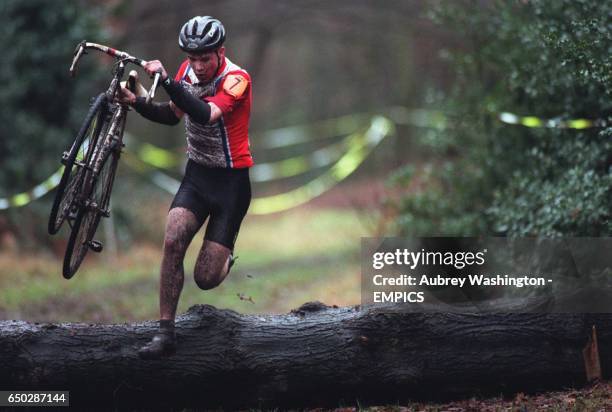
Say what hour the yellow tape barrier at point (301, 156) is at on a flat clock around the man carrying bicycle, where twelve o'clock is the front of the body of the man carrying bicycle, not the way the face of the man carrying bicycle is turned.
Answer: The yellow tape barrier is roughly at 5 o'clock from the man carrying bicycle.

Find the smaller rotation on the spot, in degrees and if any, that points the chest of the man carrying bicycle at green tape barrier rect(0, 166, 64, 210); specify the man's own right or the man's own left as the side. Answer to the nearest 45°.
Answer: approximately 135° to the man's own right

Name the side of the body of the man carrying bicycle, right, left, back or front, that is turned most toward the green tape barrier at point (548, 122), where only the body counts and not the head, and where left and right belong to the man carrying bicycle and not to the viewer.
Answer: back

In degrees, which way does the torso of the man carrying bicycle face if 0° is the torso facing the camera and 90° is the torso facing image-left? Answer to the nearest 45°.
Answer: approximately 45°

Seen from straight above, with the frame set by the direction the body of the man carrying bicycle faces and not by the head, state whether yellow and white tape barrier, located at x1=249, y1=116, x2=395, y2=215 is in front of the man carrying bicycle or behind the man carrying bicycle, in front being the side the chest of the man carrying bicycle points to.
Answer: behind
